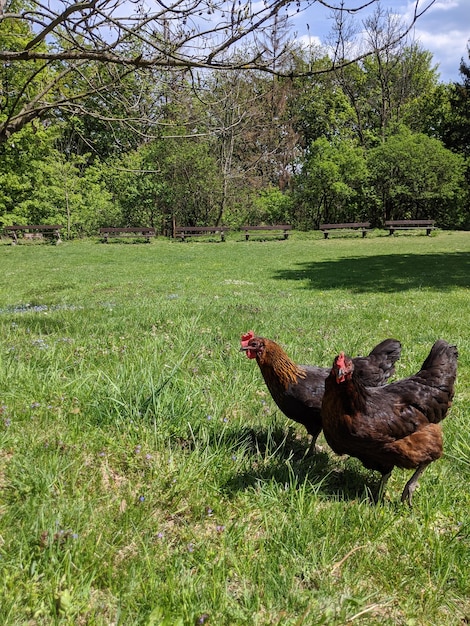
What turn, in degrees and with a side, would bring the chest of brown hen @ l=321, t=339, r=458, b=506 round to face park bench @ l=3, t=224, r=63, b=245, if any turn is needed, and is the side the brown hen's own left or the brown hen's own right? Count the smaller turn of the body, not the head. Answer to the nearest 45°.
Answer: approximately 90° to the brown hen's own right

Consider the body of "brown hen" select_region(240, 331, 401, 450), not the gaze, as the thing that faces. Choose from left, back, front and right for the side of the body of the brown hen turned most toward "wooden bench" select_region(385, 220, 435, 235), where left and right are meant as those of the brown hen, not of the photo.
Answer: right

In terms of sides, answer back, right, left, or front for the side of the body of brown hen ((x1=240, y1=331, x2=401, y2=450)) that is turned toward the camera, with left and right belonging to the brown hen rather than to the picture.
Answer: left

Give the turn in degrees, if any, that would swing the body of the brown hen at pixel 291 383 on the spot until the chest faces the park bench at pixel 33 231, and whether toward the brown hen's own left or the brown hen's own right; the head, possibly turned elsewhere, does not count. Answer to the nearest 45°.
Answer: approximately 45° to the brown hen's own right

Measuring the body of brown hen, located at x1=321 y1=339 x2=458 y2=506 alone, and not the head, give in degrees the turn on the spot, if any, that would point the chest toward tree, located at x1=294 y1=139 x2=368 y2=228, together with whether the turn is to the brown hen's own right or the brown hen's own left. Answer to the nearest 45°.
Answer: approximately 135° to the brown hen's own right

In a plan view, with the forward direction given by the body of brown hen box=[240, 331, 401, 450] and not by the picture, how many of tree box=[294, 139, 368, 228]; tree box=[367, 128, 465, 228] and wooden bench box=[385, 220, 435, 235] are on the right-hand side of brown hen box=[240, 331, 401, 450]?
3

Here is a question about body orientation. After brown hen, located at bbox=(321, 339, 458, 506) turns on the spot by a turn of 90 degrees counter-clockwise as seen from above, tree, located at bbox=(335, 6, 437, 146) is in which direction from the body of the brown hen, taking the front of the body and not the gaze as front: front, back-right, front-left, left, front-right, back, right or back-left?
back-left

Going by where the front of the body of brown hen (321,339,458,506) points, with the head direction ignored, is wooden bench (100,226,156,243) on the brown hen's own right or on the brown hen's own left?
on the brown hen's own right

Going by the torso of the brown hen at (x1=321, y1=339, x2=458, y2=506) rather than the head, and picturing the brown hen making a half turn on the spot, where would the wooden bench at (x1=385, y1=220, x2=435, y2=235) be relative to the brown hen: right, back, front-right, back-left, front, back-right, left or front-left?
front-left

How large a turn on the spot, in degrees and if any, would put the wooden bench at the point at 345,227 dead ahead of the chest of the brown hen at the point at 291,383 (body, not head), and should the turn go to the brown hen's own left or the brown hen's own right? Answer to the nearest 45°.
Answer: approximately 90° to the brown hen's own right

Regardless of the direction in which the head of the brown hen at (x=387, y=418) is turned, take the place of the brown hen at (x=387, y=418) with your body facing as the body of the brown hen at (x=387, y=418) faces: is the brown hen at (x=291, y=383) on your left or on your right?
on your right

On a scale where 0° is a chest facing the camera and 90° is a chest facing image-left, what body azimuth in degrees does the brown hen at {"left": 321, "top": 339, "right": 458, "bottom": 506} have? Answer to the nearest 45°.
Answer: approximately 45°
